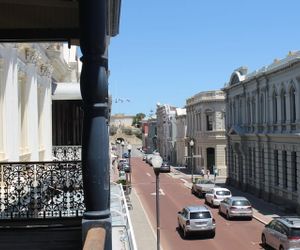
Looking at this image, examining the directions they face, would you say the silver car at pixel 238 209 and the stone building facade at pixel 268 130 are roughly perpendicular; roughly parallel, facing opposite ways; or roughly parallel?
roughly perpendicular

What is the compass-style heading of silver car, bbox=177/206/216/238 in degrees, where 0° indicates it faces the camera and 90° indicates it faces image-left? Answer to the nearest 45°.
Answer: approximately 180°

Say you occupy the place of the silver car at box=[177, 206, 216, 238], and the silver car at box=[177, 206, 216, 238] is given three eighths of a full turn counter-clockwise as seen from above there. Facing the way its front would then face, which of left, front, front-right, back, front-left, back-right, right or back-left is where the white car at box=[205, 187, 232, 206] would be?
back-right

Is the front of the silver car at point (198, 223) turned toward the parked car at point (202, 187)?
yes

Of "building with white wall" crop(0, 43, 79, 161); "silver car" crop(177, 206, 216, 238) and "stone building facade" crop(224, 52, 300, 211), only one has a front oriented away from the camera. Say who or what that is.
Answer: the silver car

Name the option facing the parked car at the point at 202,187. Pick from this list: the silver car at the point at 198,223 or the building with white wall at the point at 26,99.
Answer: the silver car

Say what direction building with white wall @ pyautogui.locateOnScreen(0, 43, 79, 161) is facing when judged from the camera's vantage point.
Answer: facing the viewer and to the right of the viewer

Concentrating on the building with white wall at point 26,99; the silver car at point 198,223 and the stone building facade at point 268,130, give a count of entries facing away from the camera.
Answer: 1

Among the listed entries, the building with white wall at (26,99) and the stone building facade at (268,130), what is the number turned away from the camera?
0

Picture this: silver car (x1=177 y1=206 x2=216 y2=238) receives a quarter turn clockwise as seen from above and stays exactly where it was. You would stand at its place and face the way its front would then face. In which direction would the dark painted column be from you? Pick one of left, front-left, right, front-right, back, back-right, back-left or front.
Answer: right

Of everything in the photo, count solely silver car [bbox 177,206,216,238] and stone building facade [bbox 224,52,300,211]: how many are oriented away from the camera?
1
